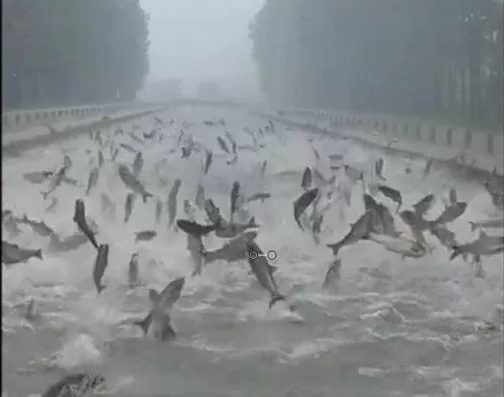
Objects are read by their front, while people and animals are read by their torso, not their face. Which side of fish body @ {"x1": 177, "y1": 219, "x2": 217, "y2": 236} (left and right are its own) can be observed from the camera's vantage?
left

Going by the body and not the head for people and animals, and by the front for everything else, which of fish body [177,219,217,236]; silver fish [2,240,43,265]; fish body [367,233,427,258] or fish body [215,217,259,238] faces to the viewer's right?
fish body [367,233,427,258]

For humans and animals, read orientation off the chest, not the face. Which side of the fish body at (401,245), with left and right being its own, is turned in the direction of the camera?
right

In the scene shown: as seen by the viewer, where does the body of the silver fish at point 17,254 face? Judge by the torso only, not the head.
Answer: to the viewer's left
